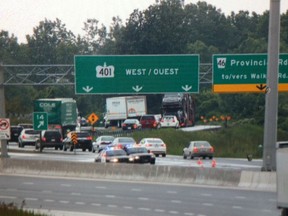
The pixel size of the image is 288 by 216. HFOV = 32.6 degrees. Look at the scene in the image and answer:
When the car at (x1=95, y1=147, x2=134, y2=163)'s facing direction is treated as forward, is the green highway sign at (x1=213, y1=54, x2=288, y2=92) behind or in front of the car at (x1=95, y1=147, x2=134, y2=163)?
in front

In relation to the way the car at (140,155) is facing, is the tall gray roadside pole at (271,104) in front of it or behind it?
in front

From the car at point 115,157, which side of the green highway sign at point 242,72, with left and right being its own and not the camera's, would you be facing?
right

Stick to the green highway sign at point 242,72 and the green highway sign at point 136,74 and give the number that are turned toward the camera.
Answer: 2

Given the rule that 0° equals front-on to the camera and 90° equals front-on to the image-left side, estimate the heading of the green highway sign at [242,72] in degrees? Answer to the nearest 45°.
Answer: approximately 0°

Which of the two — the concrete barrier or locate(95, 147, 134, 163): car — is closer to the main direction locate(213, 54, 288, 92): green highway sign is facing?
the concrete barrier

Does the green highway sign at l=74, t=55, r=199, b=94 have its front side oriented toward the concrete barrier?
yes
